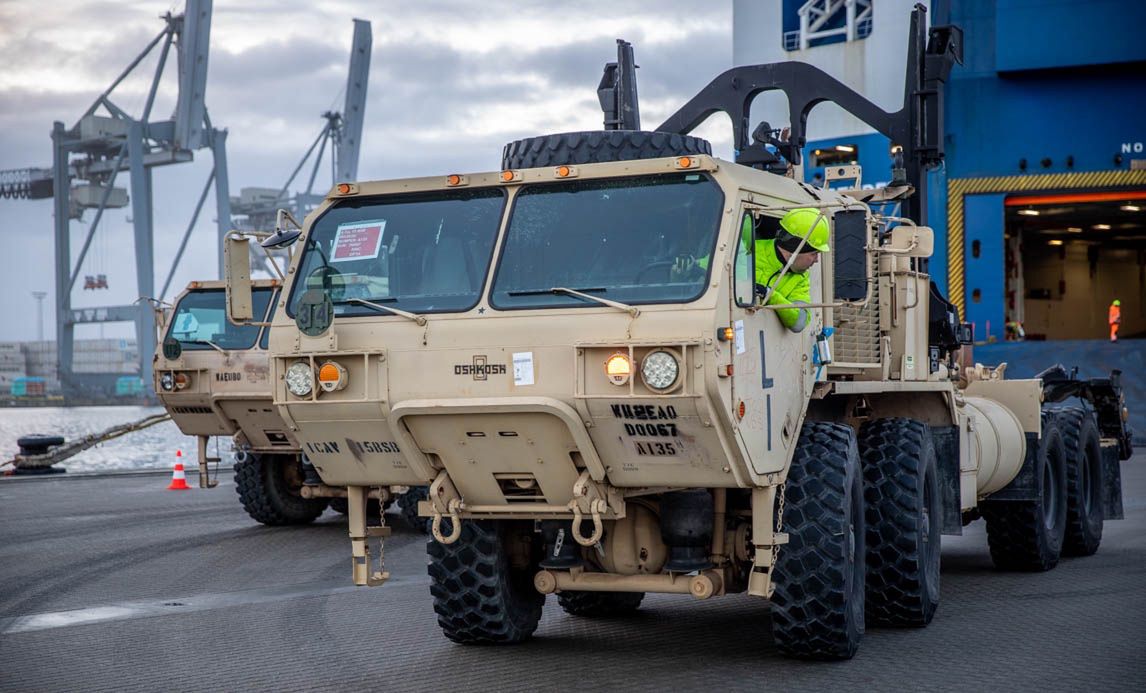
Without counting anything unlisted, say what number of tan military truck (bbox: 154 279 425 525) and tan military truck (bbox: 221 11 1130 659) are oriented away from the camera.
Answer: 0

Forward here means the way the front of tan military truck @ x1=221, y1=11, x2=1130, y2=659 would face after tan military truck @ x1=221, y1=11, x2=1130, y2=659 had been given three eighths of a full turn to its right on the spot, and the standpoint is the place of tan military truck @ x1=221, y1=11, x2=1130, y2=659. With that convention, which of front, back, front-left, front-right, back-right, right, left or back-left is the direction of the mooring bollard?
front-left

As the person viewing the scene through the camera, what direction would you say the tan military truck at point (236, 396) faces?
facing the viewer and to the left of the viewer

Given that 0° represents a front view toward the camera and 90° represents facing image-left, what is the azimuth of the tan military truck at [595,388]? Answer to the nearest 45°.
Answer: approximately 45°

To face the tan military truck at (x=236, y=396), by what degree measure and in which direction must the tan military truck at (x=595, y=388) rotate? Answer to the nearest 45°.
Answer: approximately 90° to its right

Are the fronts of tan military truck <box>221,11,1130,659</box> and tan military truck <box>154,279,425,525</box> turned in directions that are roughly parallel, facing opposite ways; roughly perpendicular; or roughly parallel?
roughly parallel

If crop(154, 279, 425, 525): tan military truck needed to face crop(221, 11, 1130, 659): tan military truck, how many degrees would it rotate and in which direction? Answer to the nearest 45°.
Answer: approximately 45° to its left

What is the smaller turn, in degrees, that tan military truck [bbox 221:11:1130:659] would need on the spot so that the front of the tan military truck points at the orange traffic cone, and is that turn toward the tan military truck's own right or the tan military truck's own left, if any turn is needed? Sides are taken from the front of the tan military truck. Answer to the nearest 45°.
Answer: approximately 90° to the tan military truck's own right

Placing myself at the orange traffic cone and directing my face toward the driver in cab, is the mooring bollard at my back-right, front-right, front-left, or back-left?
back-right
